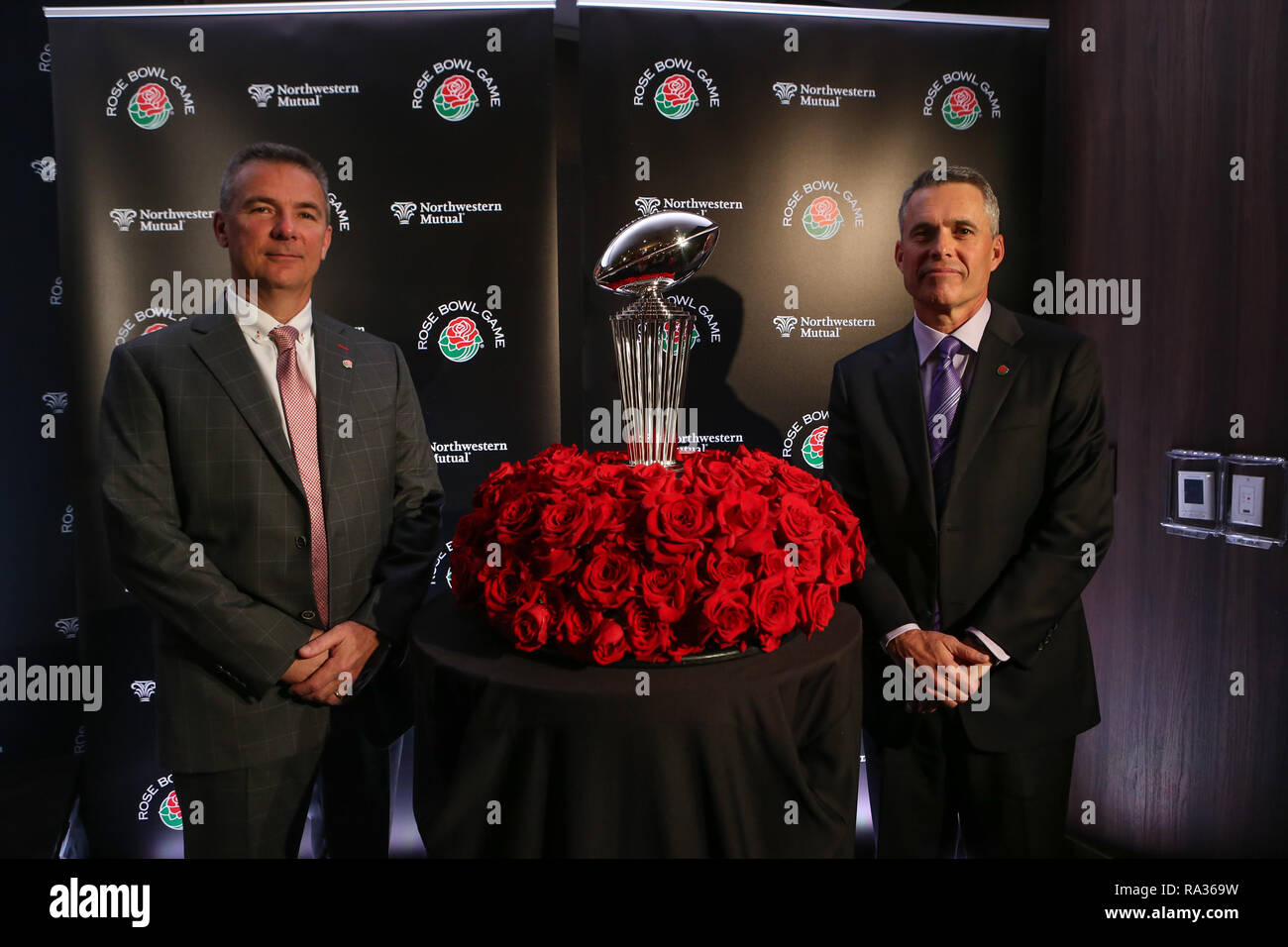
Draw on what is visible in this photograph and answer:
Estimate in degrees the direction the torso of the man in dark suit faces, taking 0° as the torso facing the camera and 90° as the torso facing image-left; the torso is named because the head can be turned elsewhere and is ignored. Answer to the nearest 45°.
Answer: approximately 0°

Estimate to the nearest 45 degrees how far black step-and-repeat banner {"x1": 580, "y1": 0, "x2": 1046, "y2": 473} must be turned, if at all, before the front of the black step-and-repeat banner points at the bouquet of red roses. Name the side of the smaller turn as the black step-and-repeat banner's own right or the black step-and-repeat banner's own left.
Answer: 0° — it already faces it

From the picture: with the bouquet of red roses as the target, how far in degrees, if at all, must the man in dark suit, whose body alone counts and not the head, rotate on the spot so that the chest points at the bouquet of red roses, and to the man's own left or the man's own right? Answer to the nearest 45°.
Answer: approximately 45° to the man's own right

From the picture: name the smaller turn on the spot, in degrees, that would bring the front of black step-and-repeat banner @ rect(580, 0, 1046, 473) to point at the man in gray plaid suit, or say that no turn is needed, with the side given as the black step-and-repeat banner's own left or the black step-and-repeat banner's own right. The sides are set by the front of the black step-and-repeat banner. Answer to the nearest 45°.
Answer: approximately 45° to the black step-and-repeat banner's own right

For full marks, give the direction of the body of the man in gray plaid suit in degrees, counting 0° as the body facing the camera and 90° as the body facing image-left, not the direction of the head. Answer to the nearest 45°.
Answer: approximately 315°

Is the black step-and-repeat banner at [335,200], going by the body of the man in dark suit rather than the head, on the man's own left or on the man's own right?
on the man's own right

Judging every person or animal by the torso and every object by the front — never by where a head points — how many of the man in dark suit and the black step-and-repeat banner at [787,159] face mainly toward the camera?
2

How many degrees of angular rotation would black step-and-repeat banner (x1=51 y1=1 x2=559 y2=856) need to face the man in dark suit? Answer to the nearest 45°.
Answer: approximately 45° to its left
